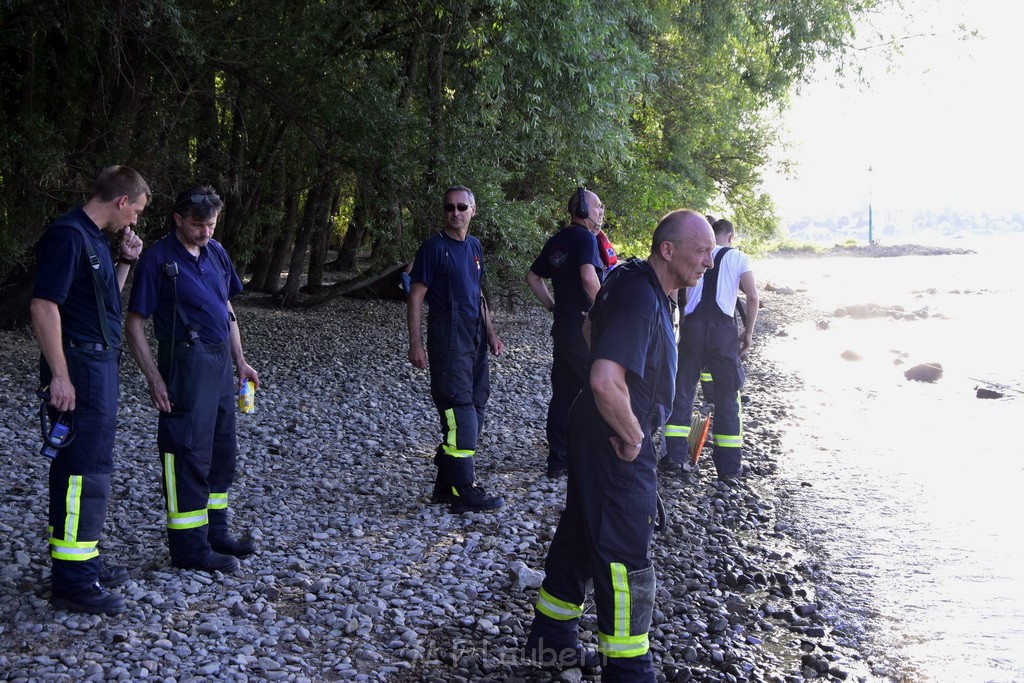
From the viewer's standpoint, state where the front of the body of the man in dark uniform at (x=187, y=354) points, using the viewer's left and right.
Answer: facing the viewer and to the right of the viewer

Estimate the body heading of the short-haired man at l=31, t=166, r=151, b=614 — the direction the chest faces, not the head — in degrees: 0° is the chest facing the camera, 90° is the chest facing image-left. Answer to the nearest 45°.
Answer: approximately 270°

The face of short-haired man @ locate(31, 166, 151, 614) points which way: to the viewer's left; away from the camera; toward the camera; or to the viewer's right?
to the viewer's right

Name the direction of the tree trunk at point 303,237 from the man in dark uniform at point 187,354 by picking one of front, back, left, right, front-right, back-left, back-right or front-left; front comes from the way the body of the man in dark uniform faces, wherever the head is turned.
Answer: back-left

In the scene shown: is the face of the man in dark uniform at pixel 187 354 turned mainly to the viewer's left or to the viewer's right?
to the viewer's right

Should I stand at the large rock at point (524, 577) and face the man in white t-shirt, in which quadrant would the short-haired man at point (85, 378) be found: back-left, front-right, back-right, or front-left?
back-left

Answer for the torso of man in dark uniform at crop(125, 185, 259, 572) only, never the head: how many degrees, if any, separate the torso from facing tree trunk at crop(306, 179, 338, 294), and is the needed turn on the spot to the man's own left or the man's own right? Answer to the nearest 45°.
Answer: approximately 135° to the man's own left
